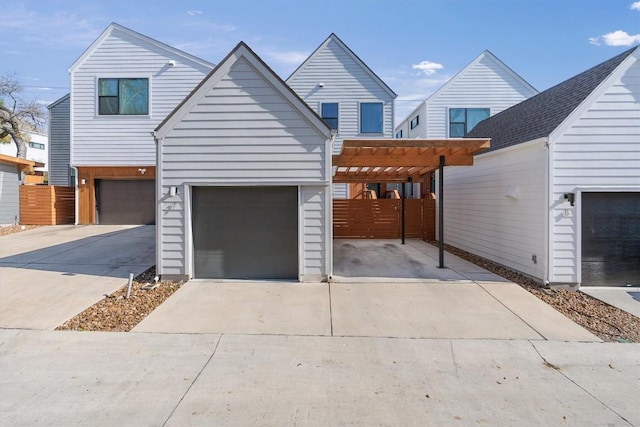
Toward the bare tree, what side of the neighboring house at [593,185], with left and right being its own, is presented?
right

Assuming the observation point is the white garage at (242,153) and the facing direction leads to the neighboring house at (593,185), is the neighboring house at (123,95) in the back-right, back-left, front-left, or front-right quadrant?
back-left

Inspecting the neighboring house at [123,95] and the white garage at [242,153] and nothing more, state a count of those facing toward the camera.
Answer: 2

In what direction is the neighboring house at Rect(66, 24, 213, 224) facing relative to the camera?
toward the camera

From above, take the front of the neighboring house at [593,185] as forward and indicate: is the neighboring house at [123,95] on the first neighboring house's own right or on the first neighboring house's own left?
on the first neighboring house's own right

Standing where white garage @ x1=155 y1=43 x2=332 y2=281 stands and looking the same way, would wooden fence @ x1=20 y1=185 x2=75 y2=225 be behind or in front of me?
behind

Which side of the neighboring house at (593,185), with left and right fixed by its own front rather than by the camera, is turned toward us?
front

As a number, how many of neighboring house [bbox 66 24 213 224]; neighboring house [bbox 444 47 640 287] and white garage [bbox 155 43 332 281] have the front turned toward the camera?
3

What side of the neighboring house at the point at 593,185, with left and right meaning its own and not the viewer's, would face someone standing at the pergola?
right

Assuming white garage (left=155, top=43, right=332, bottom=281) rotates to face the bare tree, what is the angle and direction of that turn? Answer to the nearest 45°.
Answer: approximately 135° to its right

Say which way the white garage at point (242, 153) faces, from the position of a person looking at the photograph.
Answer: facing the viewer

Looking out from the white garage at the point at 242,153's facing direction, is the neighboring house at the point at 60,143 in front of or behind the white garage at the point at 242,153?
behind

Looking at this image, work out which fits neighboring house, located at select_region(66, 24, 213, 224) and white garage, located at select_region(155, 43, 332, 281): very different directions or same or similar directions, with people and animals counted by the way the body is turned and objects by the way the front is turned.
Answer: same or similar directions

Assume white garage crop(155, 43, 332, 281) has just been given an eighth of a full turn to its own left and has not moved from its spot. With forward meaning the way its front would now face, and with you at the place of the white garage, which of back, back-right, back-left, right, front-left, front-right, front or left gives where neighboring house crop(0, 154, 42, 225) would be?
back
